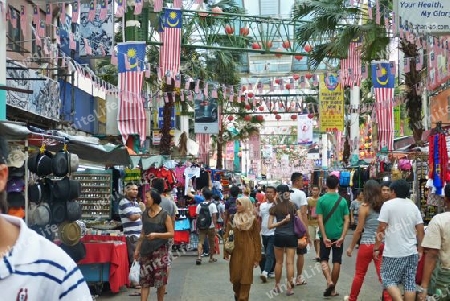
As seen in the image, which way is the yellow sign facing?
toward the camera

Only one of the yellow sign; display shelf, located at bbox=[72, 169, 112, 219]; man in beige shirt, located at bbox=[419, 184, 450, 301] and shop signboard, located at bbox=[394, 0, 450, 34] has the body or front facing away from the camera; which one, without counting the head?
the man in beige shirt

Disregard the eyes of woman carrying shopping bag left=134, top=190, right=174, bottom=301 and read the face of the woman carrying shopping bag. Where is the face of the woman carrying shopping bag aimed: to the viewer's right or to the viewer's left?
to the viewer's left

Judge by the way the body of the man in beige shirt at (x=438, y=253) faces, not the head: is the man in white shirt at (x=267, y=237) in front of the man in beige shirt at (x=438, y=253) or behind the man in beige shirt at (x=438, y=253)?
in front

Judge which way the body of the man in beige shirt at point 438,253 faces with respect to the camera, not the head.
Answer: away from the camera

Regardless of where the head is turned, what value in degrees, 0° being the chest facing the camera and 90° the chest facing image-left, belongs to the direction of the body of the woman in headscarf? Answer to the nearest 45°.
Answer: approximately 45°

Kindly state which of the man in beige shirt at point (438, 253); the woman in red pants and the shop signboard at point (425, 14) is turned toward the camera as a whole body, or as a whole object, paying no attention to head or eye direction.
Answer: the shop signboard

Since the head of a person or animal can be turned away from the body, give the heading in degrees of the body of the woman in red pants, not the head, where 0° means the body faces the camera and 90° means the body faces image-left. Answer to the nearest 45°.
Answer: approximately 135°

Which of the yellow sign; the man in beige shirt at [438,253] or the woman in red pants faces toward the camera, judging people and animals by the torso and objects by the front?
the yellow sign

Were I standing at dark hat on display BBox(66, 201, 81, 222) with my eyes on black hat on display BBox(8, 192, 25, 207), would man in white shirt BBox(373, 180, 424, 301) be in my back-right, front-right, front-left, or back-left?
back-left
